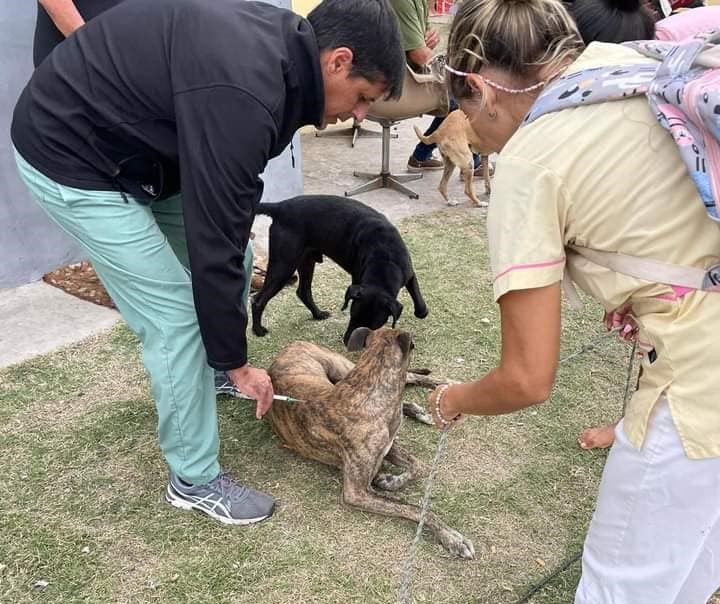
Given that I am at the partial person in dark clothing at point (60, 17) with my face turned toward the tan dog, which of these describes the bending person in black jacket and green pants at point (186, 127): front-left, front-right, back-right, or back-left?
back-right

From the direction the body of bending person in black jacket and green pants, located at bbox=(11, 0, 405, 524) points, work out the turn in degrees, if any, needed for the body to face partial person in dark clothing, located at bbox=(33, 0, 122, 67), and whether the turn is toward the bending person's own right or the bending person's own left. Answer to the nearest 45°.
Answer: approximately 90° to the bending person's own left

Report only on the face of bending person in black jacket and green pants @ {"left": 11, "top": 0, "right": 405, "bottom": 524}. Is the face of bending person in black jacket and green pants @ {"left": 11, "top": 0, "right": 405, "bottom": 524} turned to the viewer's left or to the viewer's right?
to the viewer's right

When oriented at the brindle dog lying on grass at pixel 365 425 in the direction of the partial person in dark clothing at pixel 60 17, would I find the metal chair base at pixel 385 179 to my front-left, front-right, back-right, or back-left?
front-right

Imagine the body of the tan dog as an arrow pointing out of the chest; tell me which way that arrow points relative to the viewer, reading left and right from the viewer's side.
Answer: facing away from the viewer and to the right of the viewer

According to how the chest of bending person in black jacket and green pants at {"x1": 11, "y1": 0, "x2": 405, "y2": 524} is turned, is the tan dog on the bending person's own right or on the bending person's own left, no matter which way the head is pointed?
on the bending person's own left

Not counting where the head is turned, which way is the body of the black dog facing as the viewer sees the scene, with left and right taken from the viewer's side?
facing the viewer and to the right of the viewer

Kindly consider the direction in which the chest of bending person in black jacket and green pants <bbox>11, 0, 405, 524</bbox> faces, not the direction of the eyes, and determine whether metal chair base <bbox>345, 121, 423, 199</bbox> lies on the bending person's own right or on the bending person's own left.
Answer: on the bending person's own left

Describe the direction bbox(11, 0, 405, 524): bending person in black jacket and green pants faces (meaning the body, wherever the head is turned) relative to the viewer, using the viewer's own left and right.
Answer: facing to the right of the viewer

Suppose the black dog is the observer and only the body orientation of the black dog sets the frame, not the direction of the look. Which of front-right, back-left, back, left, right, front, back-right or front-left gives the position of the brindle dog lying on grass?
front-right
